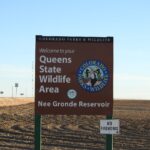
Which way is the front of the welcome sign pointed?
toward the camera

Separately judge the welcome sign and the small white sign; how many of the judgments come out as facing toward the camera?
2

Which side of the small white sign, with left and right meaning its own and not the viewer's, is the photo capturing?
front

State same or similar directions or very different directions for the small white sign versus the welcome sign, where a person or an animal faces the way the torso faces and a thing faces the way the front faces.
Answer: same or similar directions
